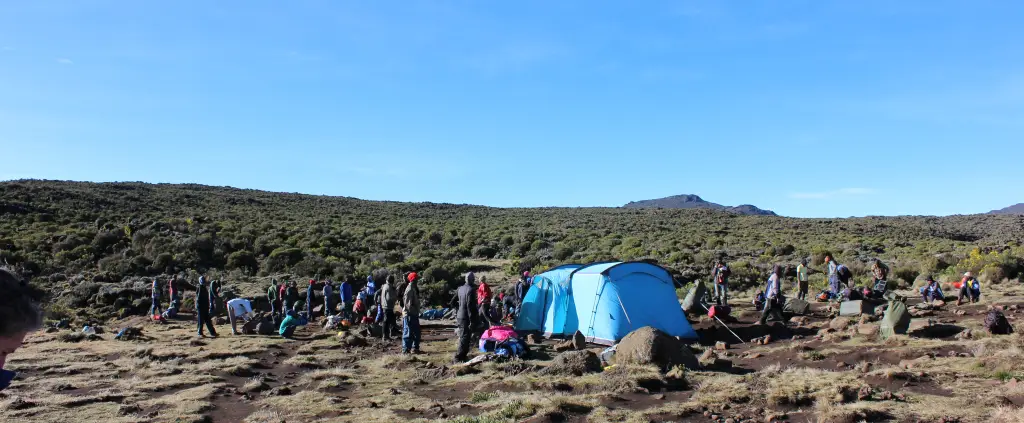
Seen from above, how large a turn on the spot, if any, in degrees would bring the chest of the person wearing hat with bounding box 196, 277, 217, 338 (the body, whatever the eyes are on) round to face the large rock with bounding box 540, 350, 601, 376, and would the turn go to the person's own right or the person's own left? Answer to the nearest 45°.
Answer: approximately 45° to the person's own right

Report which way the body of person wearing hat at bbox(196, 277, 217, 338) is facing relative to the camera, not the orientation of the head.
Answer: to the viewer's right

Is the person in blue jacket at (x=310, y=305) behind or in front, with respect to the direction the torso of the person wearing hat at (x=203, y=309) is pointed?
in front

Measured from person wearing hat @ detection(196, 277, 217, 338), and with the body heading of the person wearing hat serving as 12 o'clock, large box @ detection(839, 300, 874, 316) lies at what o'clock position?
The large box is roughly at 1 o'clock from the person wearing hat.

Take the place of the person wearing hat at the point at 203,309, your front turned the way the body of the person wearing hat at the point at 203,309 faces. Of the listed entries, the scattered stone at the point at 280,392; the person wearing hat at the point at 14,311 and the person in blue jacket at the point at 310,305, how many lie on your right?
2

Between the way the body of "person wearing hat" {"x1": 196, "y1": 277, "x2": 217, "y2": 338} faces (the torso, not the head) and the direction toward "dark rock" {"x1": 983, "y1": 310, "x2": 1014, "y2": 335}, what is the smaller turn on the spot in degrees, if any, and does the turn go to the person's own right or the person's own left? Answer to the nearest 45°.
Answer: approximately 45° to the person's own right

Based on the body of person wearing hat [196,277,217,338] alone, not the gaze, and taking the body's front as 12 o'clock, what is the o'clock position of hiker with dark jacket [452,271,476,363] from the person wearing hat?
The hiker with dark jacket is roughly at 2 o'clock from the person wearing hat.

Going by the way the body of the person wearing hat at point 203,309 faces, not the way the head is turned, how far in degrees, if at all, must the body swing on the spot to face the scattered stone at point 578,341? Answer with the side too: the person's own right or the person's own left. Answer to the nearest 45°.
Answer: approximately 45° to the person's own right

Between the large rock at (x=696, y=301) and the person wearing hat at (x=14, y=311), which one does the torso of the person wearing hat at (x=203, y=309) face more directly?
the large rock

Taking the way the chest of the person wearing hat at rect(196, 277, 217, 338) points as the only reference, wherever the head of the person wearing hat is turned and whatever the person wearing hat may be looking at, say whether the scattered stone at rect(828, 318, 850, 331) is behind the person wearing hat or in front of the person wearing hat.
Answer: in front

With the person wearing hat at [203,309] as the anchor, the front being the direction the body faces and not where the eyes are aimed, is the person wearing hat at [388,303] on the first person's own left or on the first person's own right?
on the first person's own right

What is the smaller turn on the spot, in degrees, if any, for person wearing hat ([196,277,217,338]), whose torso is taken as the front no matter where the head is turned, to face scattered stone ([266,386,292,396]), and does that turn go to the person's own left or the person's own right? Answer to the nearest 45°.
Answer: approximately 90° to the person's own right

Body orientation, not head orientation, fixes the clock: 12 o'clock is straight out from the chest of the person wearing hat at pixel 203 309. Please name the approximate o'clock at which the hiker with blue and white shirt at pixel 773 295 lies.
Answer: The hiker with blue and white shirt is roughly at 1 o'clock from the person wearing hat.
